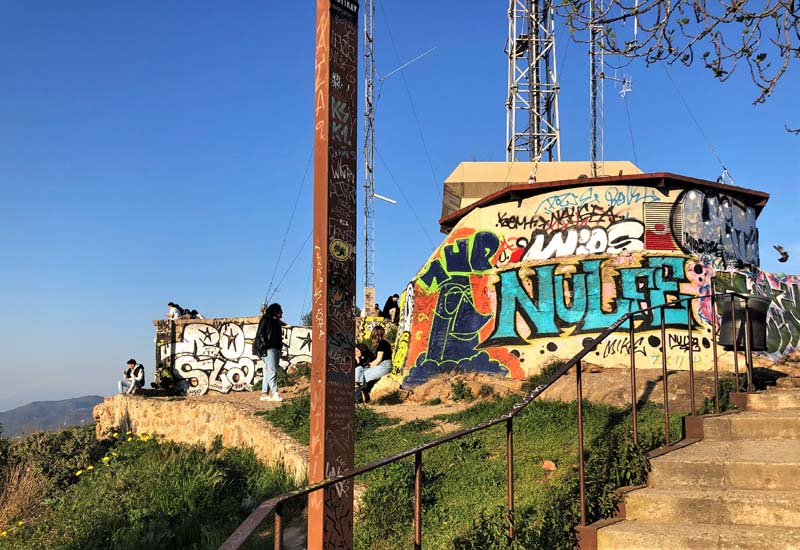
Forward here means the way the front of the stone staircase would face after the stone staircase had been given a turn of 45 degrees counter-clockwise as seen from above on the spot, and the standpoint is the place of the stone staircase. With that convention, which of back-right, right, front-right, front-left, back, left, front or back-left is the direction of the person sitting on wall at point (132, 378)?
back

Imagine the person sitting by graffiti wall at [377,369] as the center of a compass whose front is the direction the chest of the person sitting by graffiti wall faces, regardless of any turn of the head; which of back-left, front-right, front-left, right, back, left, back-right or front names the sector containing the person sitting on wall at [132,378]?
front-right

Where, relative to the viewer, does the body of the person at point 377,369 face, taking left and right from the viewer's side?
facing to the left of the viewer

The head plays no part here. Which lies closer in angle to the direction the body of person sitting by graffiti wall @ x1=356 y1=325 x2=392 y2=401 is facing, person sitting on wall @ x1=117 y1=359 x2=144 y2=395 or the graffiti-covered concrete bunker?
the person sitting on wall

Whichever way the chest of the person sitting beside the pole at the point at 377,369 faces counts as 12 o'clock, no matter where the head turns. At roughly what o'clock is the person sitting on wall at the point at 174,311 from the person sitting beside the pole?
The person sitting on wall is roughly at 2 o'clock from the person sitting beside the pole.

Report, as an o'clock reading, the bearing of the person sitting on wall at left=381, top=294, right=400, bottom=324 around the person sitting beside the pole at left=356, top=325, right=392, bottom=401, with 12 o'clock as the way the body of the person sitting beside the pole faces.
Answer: The person sitting on wall is roughly at 3 o'clock from the person sitting beside the pole.

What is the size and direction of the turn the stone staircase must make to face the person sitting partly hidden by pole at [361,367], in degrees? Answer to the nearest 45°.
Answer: approximately 135° to its right

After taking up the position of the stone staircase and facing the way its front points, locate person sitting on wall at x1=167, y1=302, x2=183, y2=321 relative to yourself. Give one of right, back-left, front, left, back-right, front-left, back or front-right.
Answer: back-right

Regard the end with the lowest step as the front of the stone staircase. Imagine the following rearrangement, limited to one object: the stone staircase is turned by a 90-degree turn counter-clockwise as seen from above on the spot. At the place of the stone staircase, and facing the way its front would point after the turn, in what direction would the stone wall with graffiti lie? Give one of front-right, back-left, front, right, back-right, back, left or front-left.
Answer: back-left

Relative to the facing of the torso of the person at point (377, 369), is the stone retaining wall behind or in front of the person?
in front

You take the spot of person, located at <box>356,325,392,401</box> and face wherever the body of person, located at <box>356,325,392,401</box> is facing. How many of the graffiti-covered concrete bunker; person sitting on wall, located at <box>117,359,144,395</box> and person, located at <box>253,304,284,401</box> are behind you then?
1

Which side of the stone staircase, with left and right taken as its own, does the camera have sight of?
front
